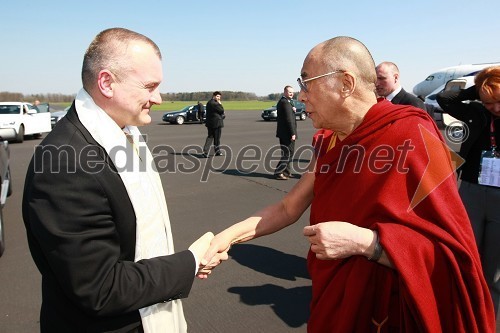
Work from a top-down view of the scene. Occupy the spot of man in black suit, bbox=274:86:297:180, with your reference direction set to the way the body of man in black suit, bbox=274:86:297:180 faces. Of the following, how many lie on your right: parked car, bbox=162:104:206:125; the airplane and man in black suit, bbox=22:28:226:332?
1

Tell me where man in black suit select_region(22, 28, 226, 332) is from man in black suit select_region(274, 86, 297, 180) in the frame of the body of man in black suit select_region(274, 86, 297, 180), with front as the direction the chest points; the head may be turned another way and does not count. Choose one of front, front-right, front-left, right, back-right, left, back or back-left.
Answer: right

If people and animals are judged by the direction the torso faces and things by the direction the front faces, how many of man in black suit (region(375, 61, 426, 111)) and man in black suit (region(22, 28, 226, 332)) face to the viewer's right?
1

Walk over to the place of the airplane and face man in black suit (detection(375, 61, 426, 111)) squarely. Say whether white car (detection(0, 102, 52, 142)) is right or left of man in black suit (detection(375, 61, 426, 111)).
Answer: right

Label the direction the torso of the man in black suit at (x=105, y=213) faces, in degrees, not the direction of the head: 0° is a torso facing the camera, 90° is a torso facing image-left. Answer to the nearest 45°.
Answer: approximately 270°

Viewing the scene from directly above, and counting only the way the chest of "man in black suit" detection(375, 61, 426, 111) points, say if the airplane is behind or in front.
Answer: behind

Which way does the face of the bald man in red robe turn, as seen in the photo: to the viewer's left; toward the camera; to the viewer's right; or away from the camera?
to the viewer's left

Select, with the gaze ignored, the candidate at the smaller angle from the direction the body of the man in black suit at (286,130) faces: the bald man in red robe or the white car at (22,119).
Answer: the bald man in red robe

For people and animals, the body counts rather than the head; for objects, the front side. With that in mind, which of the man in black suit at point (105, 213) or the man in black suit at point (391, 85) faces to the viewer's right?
the man in black suit at point (105, 213)

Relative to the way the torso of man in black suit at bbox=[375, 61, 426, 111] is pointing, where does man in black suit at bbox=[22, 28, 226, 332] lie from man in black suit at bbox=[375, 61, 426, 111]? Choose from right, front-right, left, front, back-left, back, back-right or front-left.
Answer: front-left
